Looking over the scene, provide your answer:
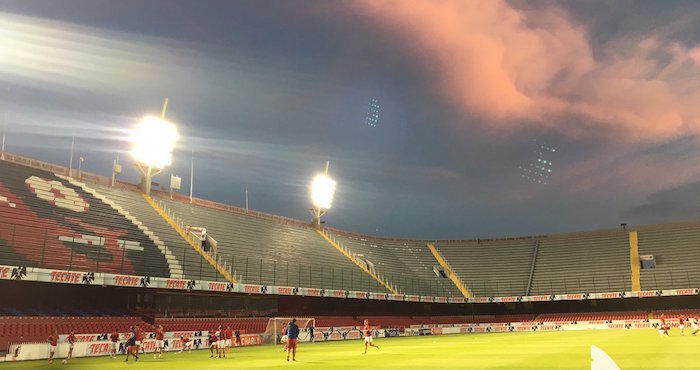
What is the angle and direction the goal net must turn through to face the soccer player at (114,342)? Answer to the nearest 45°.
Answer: approximately 90° to its right

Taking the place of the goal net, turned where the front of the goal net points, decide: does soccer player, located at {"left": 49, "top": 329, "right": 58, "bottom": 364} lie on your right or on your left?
on your right

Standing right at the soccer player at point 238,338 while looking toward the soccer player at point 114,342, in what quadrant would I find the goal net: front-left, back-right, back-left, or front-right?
back-right

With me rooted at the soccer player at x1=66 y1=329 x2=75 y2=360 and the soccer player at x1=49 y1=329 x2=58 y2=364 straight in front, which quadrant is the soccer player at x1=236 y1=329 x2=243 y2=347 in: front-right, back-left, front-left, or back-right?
back-left

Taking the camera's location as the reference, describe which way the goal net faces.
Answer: facing the viewer and to the right of the viewer

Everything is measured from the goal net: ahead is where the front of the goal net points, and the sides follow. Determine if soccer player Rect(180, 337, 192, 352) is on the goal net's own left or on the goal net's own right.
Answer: on the goal net's own right
